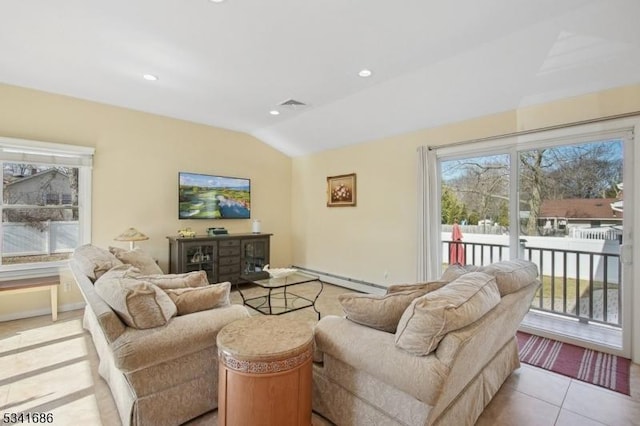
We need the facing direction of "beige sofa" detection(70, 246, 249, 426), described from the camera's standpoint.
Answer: facing away from the viewer and to the right of the viewer

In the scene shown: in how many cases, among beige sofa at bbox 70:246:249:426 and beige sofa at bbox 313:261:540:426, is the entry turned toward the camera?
0

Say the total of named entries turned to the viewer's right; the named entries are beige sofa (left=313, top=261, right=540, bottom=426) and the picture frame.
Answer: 0

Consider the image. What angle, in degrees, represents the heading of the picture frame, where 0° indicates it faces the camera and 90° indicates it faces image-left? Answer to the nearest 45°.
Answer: approximately 45°

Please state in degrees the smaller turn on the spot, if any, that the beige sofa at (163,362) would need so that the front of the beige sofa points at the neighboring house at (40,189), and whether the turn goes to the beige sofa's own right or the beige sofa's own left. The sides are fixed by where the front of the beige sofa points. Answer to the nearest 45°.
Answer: approximately 90° to the beige sofa's own left

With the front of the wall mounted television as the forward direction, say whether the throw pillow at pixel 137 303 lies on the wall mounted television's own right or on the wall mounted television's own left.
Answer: on the wall mounted television's own right

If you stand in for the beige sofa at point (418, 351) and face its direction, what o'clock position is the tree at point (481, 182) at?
The tree is roughly at 2 o'clock from the beige sofa.

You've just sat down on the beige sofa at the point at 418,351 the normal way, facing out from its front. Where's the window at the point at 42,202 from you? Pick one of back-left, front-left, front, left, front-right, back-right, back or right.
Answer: front-left

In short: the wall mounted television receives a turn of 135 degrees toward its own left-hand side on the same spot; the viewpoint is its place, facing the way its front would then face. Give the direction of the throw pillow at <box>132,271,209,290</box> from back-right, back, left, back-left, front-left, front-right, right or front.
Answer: back

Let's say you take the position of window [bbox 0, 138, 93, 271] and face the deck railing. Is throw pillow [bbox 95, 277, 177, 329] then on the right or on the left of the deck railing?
right

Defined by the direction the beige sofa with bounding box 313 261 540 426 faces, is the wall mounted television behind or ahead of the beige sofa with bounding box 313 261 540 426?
ahead

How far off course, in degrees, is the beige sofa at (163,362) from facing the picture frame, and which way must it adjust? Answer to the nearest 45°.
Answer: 0° — it already faces it
